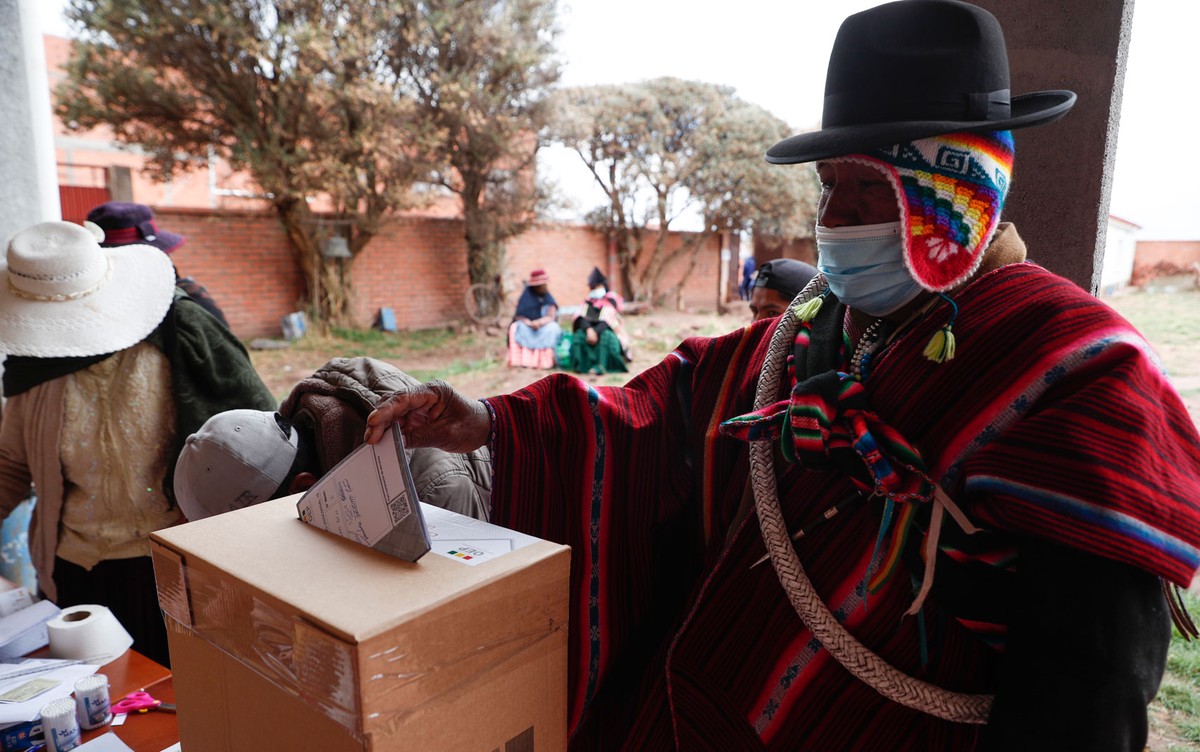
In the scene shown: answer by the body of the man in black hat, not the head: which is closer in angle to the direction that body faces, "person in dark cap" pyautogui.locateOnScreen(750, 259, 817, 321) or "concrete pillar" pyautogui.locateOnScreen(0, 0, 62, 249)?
the concrete pillar

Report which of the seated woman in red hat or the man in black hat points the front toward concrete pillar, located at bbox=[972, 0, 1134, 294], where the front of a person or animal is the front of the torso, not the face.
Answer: the seated woman in red hat

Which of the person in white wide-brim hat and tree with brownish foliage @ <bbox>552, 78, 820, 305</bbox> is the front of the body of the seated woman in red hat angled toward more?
the person in white wide-brim hat

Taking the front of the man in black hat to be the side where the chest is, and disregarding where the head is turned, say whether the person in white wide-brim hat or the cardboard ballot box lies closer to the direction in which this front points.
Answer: the cardboard ballot box

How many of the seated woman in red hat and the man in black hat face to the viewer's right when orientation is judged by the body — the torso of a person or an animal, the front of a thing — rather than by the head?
0

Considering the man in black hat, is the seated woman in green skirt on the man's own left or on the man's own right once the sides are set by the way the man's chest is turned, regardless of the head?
on the man's own right

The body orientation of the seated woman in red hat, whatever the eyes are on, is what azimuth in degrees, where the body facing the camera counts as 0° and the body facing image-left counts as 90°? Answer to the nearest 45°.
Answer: approximately 0°

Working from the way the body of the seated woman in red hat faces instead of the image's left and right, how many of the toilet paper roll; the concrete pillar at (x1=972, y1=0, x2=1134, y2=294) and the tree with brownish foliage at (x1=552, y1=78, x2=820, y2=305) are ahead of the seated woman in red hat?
2

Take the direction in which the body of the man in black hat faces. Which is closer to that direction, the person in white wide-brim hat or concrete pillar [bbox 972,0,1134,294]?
the person in white wide-brim hat

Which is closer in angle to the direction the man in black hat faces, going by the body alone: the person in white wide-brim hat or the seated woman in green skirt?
the person in white wide-brim hat

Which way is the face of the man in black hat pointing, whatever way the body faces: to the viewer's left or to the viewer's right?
to the viewer's left
